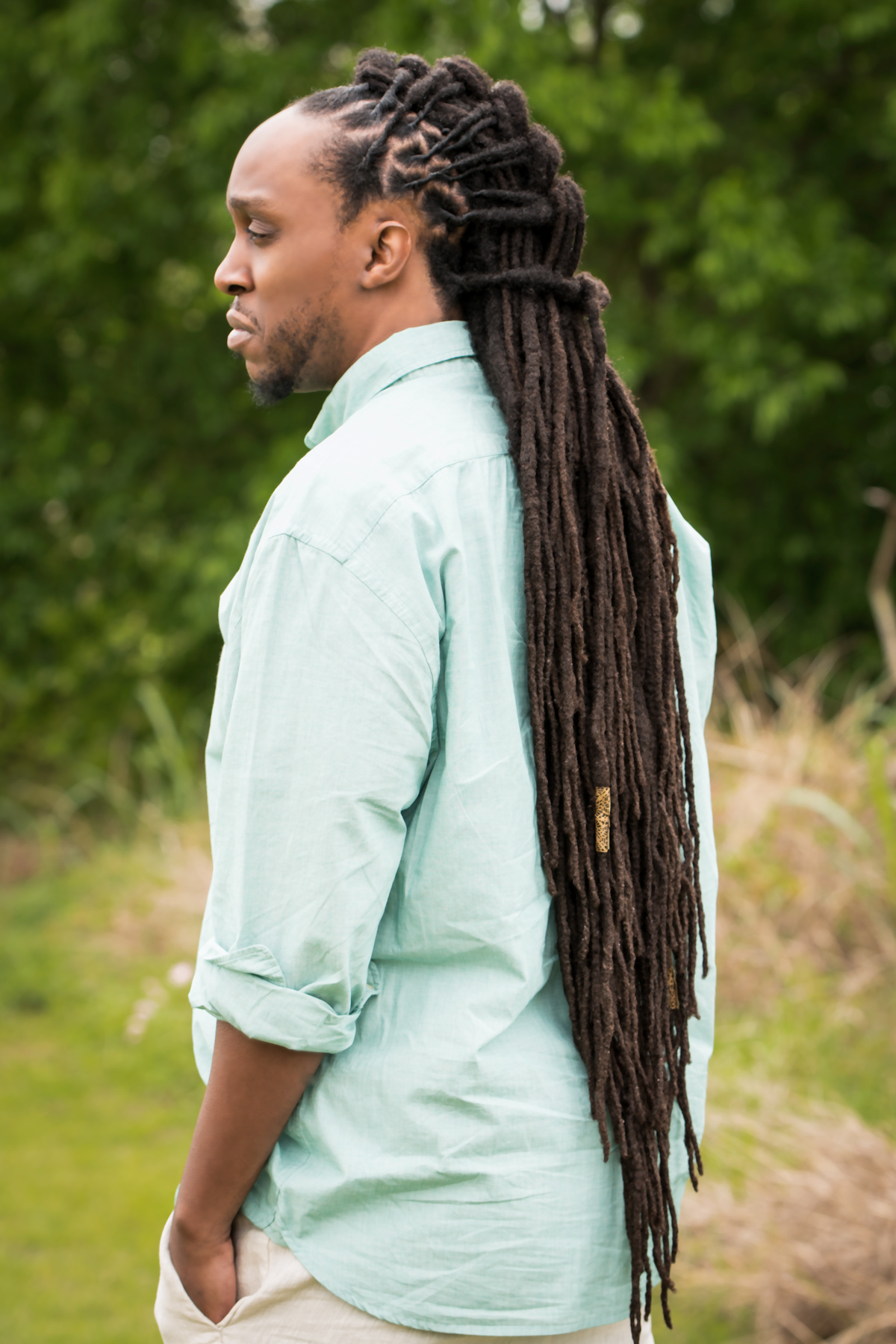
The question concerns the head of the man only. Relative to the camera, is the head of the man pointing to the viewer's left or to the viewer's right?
to the viewer's left

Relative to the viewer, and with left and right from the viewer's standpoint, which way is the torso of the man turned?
facing away from the viewer and to the left of the viewer
